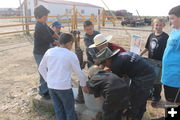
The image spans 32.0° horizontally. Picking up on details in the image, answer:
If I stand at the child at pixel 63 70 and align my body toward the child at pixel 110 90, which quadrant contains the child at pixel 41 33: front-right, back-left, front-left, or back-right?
back-left

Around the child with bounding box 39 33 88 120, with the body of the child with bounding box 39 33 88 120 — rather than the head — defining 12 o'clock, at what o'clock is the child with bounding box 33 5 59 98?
the child with bounding box 33 5 59 98 is roughly at 10 o'clock from the child with bounding box 39 33 88 120.

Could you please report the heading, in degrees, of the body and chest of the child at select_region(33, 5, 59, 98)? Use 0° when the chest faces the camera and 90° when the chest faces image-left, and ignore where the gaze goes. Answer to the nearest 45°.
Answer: approximately 270°

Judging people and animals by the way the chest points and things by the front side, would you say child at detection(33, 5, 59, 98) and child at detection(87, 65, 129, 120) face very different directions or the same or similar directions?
very different directions

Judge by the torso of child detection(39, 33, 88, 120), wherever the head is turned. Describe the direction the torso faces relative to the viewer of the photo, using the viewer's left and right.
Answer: facing away from the viewer and to the right of the viewer

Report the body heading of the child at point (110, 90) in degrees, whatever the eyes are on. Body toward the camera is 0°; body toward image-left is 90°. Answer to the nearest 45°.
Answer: approximately 90°

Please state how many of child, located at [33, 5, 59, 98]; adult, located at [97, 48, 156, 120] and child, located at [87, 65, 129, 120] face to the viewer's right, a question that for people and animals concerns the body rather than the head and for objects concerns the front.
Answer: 1

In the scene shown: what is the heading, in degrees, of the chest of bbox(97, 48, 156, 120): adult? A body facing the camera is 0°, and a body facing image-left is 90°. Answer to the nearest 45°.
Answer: approximately 90°
